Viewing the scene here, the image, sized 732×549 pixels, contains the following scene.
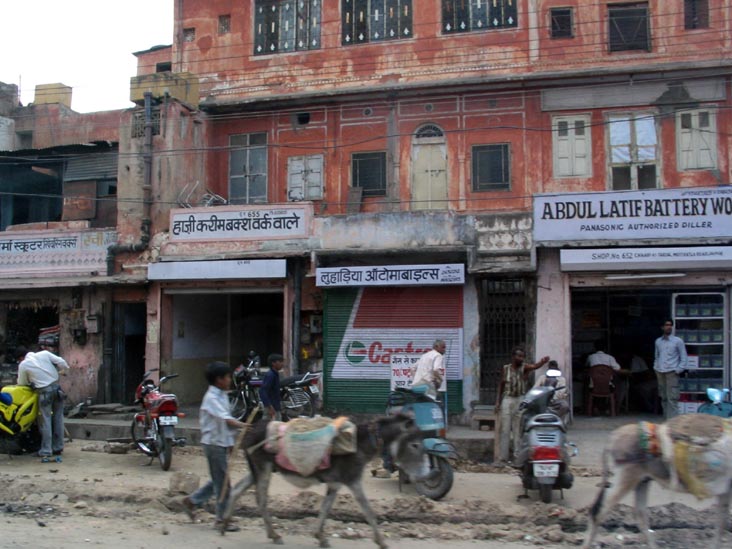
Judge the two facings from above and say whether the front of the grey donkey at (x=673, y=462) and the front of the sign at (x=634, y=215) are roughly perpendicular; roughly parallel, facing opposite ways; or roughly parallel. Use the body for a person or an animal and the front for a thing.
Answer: roughly perpendicular

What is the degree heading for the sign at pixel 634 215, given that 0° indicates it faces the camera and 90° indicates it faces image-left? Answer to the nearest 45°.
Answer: approximately 0°

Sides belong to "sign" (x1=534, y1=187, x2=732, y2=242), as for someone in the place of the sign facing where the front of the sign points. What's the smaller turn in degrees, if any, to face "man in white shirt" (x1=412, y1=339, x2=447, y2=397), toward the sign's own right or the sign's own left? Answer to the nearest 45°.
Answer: approximately 45° to the sign's own right

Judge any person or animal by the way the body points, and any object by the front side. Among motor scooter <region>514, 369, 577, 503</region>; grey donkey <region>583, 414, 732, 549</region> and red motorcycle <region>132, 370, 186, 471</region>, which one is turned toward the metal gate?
the motor scooter

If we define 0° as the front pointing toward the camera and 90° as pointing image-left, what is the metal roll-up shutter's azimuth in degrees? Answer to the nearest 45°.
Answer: approximately 0°

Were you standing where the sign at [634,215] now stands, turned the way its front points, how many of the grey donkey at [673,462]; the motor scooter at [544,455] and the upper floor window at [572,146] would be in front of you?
2

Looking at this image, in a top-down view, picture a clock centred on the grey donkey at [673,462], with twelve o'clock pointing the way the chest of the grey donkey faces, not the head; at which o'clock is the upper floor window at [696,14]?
The upper floor window is roughly at 9 o'clock from the grey donkey.

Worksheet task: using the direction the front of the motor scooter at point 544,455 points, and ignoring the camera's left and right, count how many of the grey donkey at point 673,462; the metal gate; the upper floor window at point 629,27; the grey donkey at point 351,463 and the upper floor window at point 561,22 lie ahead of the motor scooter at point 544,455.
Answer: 3

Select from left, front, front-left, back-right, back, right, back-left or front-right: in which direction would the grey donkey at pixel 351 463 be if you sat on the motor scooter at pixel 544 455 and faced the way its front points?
back-left
